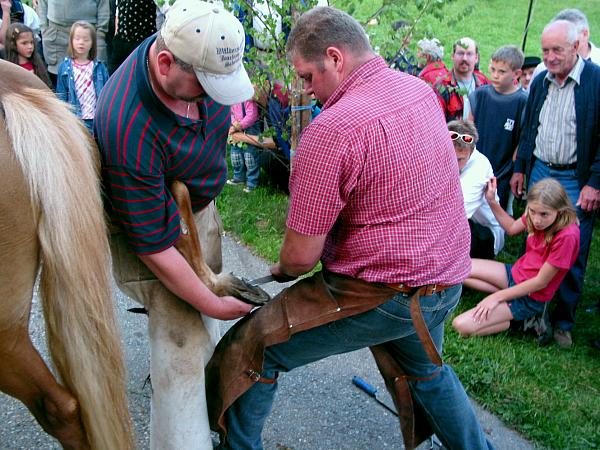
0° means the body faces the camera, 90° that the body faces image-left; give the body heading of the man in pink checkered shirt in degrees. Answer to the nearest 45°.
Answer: approximately 135°

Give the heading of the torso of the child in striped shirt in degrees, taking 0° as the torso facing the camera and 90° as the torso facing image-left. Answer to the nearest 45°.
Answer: approximately 0°

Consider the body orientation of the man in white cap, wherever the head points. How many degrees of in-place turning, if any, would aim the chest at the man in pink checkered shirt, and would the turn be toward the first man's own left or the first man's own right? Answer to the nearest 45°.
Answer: approximately 45° to the first man's own left

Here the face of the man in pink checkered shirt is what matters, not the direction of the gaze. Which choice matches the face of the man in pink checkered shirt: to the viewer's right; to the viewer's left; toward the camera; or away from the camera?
to the viewer's left

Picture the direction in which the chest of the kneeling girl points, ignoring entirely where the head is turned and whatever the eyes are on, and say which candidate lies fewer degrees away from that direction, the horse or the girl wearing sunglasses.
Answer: the horse

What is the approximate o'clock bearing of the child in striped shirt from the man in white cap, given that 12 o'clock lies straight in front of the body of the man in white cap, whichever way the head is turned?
The child in striped shirt is roughly at 7 o'clock from the man in white cap.

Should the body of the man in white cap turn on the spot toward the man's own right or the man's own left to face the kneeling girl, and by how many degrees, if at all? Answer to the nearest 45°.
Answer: approximately 90° to the man's own left

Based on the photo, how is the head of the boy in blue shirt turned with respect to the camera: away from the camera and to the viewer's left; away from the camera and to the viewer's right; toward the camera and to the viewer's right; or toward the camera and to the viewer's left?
toward the camera and to the viewer's left

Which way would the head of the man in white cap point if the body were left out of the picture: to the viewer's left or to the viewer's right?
to the viewer's right

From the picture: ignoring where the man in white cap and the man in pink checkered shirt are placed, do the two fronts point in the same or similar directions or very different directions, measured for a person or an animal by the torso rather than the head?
very different directions

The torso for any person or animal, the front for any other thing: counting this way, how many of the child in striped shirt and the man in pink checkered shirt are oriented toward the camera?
1

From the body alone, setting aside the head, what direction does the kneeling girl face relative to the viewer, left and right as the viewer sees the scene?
facing the viewer and to the left of the viewer

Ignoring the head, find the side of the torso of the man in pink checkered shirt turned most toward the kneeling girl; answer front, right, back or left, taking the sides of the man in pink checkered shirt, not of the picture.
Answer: right

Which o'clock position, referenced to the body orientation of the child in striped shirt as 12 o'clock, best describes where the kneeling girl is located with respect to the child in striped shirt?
The kneeling girl is roughly at 11 o'clock from the child in striped shirt.

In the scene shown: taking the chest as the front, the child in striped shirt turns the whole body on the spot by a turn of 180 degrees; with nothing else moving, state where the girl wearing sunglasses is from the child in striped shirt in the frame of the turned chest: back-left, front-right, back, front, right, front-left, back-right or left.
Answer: back-right
